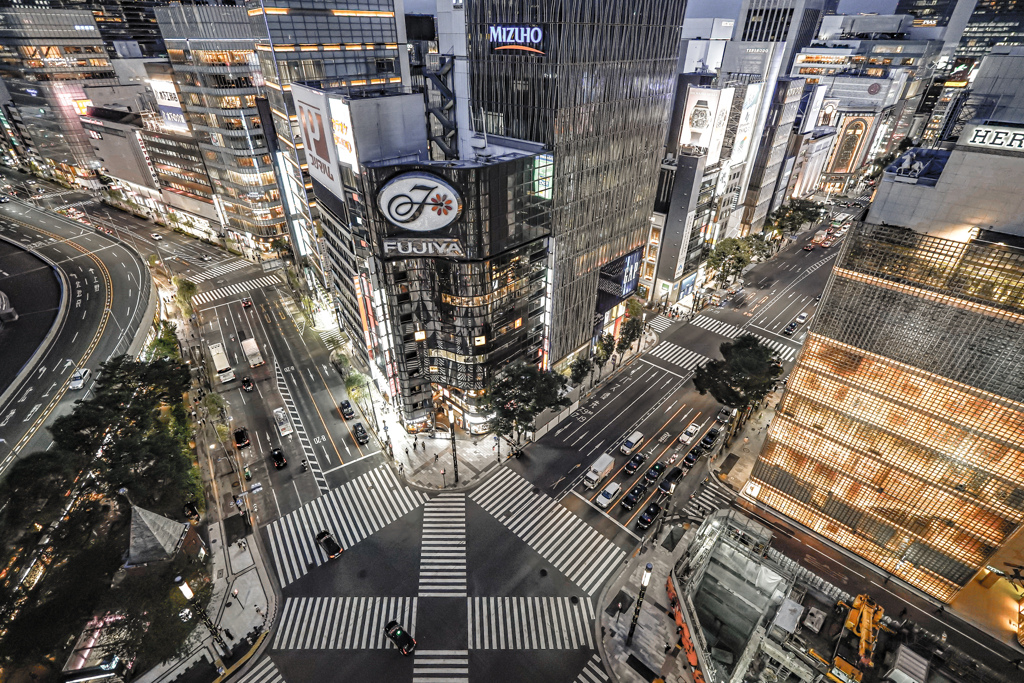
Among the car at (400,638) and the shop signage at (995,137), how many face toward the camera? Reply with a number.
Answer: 1

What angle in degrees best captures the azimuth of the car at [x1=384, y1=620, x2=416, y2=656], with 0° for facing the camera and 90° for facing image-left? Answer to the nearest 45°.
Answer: approximately 135°

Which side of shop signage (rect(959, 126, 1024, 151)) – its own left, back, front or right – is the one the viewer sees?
front

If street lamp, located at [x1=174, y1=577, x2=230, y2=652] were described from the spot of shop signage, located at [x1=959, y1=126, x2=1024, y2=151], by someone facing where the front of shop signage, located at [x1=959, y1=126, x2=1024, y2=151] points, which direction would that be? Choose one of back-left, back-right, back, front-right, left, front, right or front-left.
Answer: front-right

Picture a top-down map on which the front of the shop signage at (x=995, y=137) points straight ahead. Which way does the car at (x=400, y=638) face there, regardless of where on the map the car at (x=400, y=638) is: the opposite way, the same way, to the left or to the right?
to the right

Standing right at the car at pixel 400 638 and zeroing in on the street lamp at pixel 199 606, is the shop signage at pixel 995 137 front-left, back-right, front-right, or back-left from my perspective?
back-right
